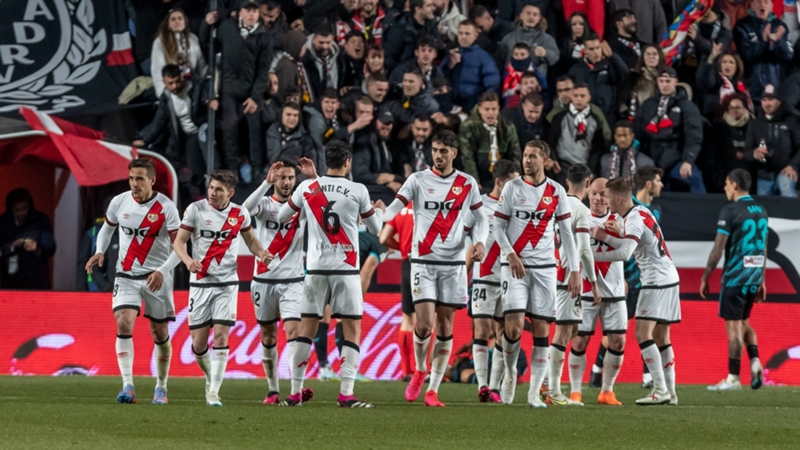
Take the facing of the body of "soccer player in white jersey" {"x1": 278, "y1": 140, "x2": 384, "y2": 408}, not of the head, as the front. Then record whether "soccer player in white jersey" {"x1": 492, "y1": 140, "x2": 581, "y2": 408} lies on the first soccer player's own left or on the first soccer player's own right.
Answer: on the first soccer player's own right

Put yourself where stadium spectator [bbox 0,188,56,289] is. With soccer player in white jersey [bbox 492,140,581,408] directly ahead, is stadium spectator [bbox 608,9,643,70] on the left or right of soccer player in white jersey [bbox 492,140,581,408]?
left

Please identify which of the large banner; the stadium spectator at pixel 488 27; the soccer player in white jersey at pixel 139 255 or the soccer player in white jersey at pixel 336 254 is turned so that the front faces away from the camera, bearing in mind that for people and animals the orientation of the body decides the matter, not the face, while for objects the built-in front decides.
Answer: the soccer player in white jersey at pixel 336 254

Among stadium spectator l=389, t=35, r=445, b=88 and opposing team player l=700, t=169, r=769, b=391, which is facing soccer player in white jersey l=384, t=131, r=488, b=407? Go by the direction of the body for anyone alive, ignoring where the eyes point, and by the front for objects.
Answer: the stadium spectator

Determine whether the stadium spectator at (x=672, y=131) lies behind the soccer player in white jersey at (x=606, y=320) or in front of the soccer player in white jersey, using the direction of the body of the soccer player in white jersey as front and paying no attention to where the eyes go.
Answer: behind

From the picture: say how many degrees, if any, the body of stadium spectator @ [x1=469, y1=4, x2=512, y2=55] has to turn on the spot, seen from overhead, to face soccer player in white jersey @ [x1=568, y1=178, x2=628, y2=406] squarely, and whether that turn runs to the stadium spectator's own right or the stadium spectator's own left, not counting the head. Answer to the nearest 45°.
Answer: approximately 45° to the stadium spectator's own left

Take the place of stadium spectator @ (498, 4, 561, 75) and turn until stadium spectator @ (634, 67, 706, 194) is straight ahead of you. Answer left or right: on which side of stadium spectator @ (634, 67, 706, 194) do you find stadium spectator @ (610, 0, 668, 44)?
left

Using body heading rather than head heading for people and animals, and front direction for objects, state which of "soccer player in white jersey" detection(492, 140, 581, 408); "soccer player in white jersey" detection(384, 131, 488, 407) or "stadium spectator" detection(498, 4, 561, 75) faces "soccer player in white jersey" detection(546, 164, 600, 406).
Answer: the stadium spectator

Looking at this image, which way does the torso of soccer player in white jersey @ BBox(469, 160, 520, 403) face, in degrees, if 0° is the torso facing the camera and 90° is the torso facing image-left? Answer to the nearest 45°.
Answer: approximately 315°
